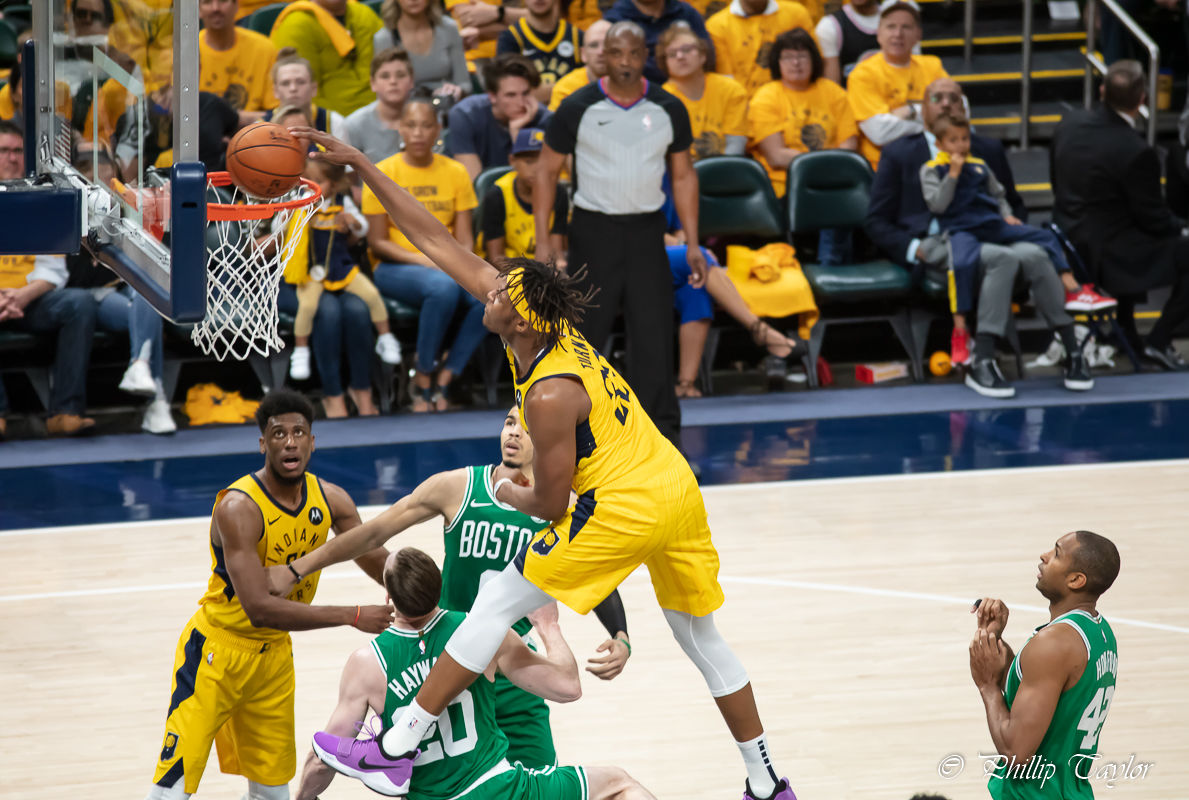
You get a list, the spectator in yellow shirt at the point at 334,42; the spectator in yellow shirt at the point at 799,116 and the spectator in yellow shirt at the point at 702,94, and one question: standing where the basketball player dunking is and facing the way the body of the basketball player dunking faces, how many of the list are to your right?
3

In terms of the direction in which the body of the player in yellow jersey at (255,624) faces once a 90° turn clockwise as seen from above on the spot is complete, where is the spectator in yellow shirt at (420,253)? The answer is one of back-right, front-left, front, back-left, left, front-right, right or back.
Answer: back-right

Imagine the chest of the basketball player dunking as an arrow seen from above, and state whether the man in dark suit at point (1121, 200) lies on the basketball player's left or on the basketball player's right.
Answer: on the basketball player's right

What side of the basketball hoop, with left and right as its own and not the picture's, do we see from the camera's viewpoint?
right

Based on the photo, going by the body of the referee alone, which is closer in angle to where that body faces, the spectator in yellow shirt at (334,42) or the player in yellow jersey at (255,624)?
the player in yellow jersey

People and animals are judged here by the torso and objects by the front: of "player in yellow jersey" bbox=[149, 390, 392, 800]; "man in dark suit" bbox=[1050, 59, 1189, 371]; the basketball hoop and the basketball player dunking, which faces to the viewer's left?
the basketball player dunking

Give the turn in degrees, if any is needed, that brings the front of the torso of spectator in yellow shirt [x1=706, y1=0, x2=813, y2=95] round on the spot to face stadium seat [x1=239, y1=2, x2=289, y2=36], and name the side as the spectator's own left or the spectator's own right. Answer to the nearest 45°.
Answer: approximately 90° to the spectator's own right
